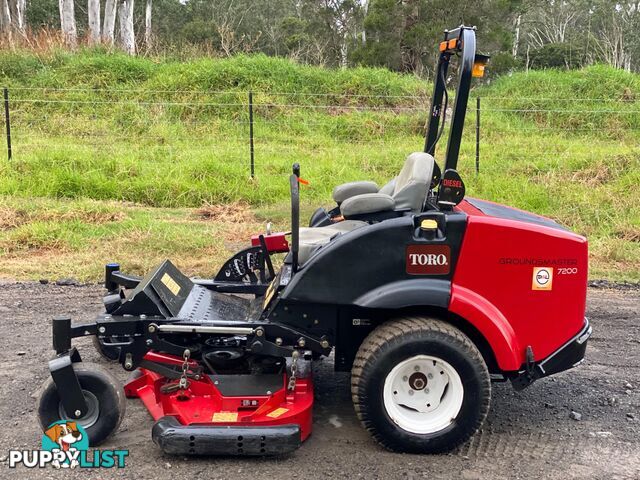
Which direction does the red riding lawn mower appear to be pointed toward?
to the viewer's left

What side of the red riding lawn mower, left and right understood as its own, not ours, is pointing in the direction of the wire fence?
right
